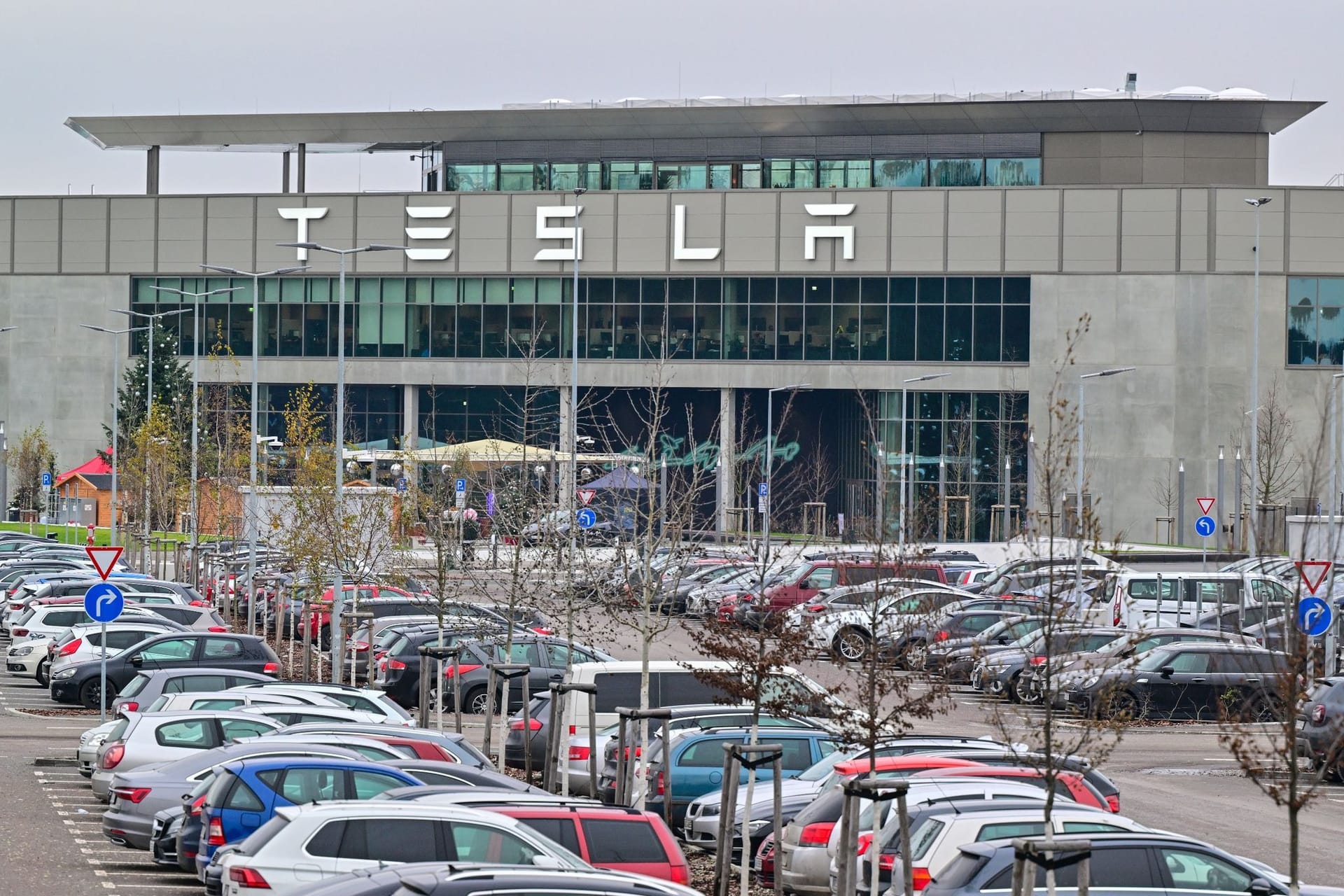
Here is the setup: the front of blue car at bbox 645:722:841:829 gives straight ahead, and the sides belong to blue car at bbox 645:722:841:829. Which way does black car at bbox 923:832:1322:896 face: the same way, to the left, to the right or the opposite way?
the same way

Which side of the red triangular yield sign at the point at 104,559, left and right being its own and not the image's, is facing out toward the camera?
front

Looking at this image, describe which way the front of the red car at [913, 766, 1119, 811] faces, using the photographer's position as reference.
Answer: facing to the left of the viewer

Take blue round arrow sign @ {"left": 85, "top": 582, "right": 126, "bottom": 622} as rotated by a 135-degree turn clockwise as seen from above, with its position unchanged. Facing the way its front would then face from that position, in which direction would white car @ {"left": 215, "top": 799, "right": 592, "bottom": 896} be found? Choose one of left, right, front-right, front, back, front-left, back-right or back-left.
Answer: back-left

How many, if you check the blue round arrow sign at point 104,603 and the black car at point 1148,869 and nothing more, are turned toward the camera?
1

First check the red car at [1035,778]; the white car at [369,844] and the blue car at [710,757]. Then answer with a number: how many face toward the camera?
0

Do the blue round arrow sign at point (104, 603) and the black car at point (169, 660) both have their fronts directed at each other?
no

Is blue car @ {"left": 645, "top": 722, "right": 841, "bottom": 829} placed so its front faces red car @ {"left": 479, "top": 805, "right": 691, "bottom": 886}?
no

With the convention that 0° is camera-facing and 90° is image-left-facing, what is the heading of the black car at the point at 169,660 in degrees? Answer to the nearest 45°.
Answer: approximately 90°

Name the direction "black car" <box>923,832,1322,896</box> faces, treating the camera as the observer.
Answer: facing to the right of the viewer

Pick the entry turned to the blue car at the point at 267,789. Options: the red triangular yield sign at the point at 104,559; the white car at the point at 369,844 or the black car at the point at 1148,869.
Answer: the red triangular yield sign

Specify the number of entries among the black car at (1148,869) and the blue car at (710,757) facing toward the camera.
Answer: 0

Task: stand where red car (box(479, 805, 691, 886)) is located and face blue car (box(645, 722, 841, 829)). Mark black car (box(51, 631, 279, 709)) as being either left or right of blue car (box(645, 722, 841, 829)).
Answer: left

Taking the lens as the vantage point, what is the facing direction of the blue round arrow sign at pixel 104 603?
facing the viewer
